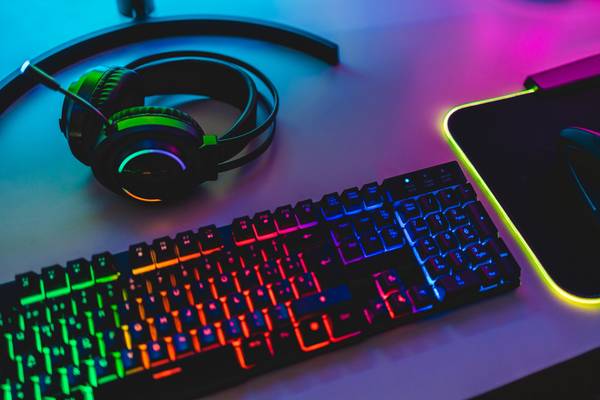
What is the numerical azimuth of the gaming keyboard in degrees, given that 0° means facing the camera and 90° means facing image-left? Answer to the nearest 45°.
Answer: approximately 315°
